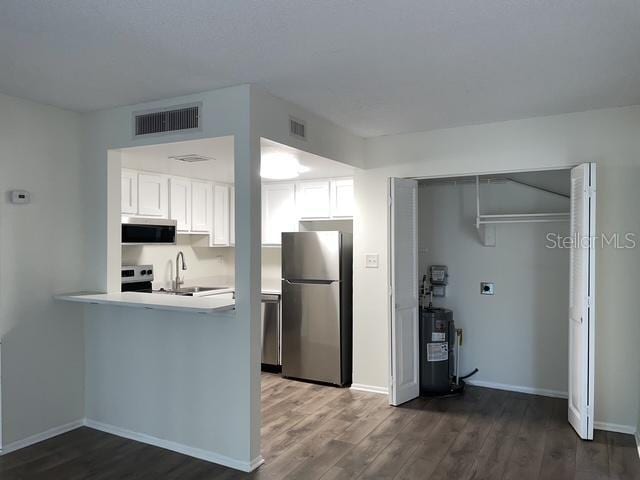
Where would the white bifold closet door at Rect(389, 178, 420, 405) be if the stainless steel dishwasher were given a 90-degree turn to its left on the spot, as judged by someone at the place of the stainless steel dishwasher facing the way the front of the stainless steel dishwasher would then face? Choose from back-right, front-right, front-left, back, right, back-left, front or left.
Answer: front

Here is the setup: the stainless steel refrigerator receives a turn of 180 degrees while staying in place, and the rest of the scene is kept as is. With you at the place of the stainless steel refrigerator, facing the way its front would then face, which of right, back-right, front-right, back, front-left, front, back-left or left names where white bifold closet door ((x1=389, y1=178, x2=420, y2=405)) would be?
right

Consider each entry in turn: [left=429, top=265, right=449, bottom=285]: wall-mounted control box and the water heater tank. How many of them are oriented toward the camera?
2

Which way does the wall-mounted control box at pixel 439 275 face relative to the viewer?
toward the camera

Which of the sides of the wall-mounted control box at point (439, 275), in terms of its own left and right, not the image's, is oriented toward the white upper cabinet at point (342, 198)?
right

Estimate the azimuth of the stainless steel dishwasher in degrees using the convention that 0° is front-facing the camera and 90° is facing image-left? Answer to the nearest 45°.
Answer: approximately 45°

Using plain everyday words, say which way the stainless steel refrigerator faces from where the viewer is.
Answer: facing the viewer and to the left of the viewer

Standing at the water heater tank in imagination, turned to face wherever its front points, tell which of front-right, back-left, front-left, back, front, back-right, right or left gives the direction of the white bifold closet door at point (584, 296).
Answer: front-left

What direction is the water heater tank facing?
toward the camera

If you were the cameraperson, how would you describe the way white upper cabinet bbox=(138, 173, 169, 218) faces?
facing the viewer and to the right of the viewer
